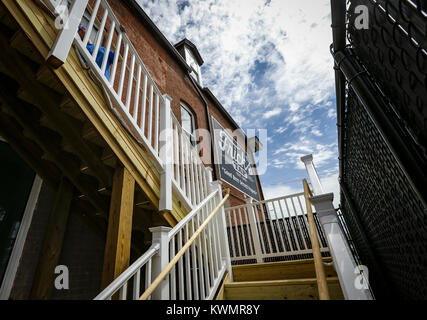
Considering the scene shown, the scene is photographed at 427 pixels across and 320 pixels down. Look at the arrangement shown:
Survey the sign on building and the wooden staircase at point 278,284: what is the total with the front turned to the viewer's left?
0

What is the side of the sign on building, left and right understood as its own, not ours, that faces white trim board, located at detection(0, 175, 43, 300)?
right

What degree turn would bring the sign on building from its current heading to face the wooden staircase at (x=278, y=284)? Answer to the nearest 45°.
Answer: approximately 45° to its right

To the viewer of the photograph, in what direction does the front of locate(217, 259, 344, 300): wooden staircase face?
facing the viewer

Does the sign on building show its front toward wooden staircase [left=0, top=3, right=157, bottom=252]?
no

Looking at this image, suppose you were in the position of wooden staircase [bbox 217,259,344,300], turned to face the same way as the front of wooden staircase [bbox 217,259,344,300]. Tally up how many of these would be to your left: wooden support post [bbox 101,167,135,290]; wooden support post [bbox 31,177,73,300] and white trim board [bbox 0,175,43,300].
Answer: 0

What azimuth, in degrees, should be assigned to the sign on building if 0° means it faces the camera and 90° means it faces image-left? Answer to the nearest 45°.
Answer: approximately 315°

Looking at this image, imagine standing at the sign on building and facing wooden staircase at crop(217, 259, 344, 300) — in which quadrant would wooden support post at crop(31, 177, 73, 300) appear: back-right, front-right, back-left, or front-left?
front-right

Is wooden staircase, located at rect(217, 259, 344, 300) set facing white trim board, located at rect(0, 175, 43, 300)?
no

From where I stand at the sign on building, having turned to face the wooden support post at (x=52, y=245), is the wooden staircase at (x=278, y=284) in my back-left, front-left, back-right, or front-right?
front-left

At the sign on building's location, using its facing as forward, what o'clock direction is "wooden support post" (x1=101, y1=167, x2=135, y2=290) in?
The wooden support post is roughly at 2 o'clock from the sign on building.

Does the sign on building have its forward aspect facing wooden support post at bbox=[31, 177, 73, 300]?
no

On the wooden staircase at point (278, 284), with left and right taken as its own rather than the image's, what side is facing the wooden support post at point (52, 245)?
right
